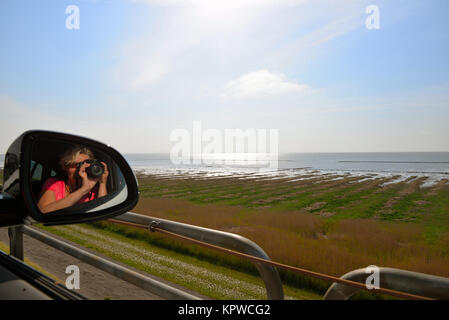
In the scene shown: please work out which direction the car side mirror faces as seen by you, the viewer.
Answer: facing the viewer

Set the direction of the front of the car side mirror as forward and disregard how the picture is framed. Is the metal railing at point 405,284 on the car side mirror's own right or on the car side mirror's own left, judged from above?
on the car side mirror's own left

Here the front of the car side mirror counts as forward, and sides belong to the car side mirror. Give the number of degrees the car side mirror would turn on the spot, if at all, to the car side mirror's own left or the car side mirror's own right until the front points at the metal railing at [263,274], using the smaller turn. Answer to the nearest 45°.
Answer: approximately 90° to the car side mirror's own left
